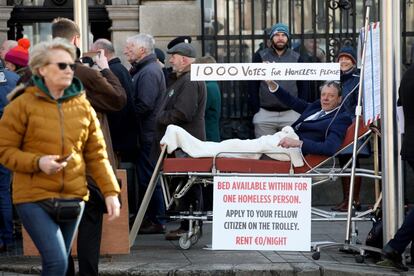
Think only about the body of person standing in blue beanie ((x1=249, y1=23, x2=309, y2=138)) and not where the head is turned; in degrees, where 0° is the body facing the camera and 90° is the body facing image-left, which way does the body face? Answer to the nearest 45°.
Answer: approximately 0°

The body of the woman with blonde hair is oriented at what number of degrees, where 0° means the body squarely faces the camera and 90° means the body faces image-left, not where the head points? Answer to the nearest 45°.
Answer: approximately 315°

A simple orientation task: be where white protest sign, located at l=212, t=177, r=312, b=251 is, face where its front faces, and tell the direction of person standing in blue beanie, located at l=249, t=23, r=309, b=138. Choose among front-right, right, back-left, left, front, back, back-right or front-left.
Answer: back

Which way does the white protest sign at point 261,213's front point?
toward the camera

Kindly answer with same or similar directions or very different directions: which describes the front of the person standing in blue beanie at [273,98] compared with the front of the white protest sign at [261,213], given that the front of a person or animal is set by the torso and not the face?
same or similar directions

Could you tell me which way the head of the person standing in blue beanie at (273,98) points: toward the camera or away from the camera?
toward the camera

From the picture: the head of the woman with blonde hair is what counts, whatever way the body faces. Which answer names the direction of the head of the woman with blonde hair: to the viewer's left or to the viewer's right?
to the viewer's right

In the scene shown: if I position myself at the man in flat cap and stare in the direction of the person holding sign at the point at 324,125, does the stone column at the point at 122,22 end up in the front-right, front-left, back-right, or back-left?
back-left

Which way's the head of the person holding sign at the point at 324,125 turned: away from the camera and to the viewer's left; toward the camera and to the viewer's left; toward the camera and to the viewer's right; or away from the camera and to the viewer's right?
toward the camera and to the viewer's left
